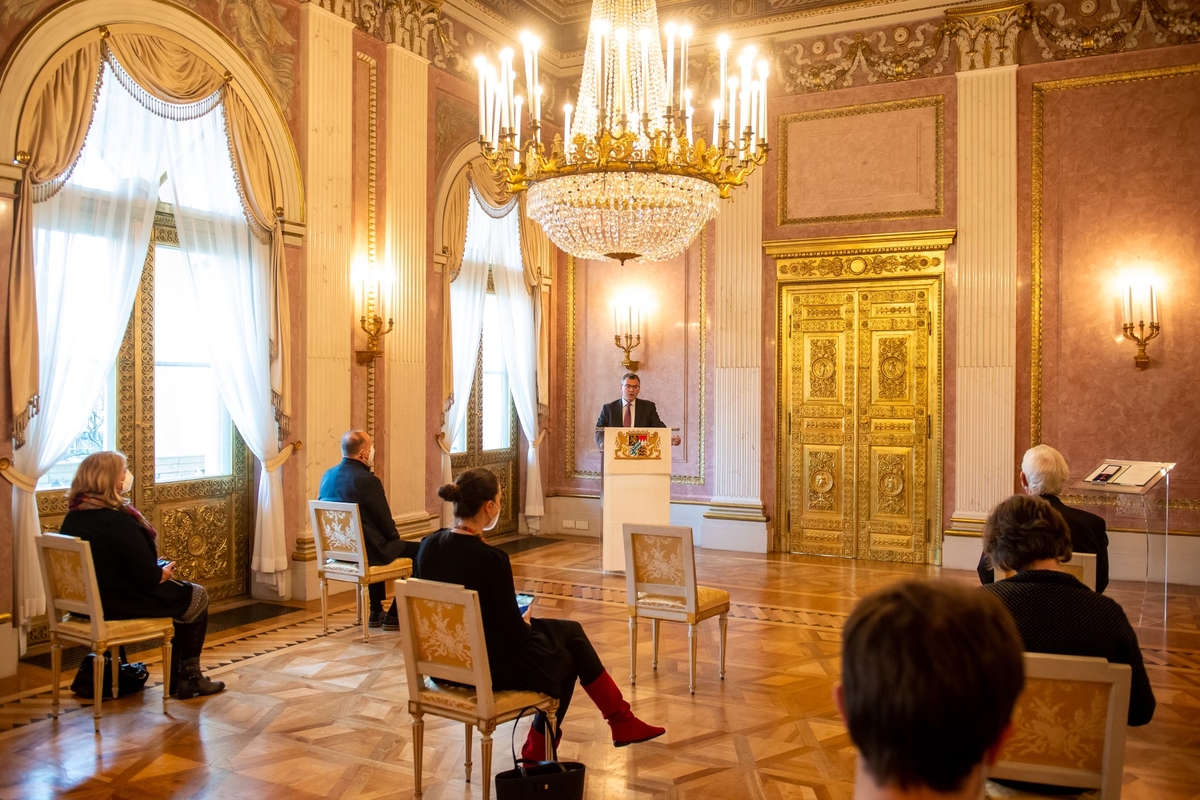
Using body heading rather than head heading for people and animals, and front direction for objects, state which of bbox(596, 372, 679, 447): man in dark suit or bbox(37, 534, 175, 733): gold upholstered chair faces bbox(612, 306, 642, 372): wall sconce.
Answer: the gold upholstered chair

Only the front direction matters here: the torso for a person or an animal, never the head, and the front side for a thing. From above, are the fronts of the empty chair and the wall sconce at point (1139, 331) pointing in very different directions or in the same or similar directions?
very different directions

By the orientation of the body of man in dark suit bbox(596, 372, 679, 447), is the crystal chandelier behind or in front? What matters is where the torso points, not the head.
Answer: in front

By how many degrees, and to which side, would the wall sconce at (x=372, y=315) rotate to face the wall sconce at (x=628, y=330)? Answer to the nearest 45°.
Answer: approximately 90° to its left

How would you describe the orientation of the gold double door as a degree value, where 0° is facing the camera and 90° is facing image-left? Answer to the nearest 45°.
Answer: approximately 0°

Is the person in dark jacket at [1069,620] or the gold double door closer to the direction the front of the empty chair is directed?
the gold double door

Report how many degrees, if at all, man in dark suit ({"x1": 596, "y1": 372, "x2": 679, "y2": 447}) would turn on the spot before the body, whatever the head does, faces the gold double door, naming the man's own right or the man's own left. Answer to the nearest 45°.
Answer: approximately 90° to the man's own left

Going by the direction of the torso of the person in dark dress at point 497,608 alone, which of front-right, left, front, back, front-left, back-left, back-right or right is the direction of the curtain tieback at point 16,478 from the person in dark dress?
left

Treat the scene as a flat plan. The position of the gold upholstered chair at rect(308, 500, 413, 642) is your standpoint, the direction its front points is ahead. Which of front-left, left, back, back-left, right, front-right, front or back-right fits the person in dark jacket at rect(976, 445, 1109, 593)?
right

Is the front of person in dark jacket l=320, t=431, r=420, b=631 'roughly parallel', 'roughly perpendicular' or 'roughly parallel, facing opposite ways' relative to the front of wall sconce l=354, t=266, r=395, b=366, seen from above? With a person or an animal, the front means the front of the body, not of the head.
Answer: roughly perpendicular

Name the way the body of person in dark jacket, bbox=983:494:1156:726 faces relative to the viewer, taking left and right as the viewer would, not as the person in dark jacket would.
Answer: facing away from the viewer and to the left of the viewer

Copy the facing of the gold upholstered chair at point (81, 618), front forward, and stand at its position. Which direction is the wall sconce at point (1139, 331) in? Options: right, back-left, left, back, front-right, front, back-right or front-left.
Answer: front-right

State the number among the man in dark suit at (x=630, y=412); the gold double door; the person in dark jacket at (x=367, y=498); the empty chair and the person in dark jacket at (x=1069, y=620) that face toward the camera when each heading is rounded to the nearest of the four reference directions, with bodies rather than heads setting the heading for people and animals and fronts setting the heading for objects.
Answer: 2

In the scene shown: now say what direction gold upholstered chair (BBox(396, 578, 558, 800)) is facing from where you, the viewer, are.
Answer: facing away from the viewer and to the right of the viewer

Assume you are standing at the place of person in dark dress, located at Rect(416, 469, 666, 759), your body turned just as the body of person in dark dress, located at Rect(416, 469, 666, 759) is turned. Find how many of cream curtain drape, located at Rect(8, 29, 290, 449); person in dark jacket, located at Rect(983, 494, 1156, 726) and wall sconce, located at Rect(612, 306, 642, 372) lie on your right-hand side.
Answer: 1

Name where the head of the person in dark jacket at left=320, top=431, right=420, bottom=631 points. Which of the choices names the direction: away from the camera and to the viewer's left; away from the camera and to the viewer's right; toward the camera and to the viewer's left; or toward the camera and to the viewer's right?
away from the camera and to the viewer's right

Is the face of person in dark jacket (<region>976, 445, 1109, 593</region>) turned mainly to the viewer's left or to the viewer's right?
to the viewer's left

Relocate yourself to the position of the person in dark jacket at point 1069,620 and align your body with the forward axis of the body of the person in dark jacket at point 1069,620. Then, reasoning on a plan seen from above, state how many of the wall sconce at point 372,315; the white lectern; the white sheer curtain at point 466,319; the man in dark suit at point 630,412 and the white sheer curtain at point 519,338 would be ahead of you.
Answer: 5

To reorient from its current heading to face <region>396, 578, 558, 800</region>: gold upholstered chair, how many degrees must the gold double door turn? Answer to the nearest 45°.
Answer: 0° — it already faces it
